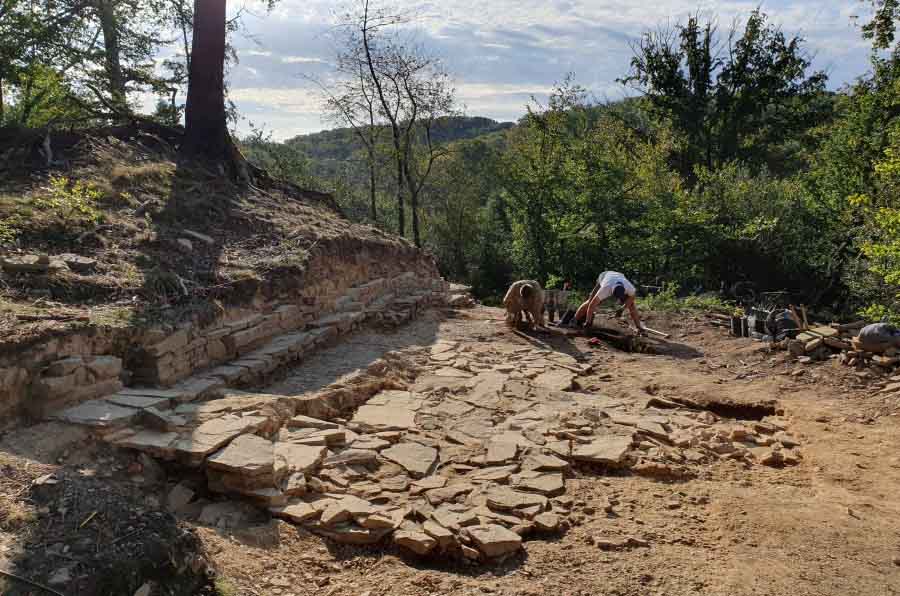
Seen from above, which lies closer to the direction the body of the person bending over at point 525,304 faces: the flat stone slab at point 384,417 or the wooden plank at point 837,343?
the flat stone slab

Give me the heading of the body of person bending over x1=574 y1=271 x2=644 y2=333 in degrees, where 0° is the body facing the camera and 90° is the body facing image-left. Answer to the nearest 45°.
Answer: approximately 0°

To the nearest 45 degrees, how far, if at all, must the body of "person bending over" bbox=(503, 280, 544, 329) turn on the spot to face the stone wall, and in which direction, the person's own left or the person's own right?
approximately 45° to the person's own right

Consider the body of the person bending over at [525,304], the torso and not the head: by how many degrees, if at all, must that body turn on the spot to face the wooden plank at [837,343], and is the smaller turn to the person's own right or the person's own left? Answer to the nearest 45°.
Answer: approximately 45° to the person's own left

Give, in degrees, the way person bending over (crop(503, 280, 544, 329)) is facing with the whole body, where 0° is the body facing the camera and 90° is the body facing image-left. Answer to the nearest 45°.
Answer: approximately 0°

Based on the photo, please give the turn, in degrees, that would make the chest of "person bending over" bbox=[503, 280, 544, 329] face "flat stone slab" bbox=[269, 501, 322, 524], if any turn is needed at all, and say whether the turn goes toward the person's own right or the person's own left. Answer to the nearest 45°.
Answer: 0° — they already face it

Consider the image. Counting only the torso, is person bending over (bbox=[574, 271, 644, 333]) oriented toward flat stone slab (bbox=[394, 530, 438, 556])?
yes

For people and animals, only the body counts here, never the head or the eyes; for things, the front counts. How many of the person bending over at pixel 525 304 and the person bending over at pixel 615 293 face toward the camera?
2

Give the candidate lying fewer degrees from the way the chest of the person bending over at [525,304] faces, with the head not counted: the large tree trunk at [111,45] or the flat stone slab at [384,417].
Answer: the flat stone slab
